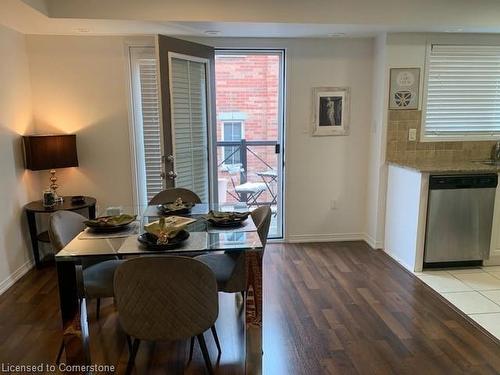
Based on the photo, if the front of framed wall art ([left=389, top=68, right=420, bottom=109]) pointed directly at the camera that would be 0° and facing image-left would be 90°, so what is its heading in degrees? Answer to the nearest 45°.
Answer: approximately 0°

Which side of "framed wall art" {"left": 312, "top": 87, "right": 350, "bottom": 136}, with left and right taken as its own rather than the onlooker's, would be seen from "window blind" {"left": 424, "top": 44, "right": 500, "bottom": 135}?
left

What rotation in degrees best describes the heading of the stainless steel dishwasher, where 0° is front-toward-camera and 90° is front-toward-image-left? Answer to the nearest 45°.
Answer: approximately 0°

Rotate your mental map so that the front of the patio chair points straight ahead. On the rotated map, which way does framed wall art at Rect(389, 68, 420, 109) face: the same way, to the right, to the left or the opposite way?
to the right

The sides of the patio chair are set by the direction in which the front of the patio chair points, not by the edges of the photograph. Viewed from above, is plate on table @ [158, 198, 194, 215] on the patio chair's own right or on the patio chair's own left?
on the patio chair's own right

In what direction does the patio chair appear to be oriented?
to the viewer's right

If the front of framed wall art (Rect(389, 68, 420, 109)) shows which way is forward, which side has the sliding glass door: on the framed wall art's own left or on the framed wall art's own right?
on the framed wall art's own right

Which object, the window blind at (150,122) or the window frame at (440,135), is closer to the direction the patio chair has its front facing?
the window frame

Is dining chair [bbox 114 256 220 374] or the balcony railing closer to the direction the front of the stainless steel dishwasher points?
the dining chair
